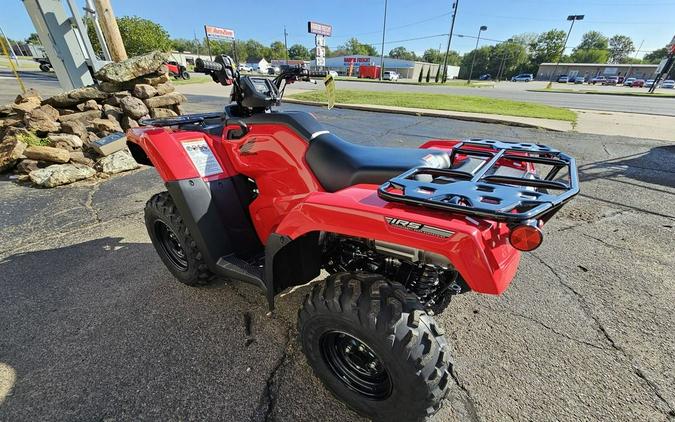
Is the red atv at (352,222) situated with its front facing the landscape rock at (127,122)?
yes

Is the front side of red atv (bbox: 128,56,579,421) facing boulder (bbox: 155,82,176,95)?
yes

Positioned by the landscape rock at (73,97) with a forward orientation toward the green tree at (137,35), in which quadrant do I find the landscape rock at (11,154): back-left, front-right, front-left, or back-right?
back-left

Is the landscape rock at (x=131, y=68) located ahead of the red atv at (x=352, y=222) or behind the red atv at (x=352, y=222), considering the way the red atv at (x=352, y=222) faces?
ahead

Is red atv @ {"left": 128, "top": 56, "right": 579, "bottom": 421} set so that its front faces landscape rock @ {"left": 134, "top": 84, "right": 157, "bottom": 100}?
yes

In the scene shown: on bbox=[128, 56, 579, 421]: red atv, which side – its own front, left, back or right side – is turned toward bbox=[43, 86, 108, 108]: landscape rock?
front

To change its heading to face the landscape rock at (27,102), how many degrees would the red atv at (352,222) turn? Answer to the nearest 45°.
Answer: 0° — it already faces it

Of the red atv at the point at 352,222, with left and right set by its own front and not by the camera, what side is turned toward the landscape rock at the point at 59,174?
front

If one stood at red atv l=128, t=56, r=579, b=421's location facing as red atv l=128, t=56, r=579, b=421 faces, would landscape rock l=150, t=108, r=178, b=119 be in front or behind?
in front

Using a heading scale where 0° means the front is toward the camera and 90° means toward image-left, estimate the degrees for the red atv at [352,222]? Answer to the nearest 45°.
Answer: approximately 135°

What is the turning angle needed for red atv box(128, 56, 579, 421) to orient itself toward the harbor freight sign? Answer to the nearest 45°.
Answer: approximately 45° to its right
